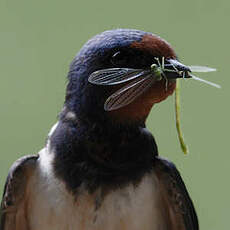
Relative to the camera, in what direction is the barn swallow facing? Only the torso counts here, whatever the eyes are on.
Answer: toward the camera
